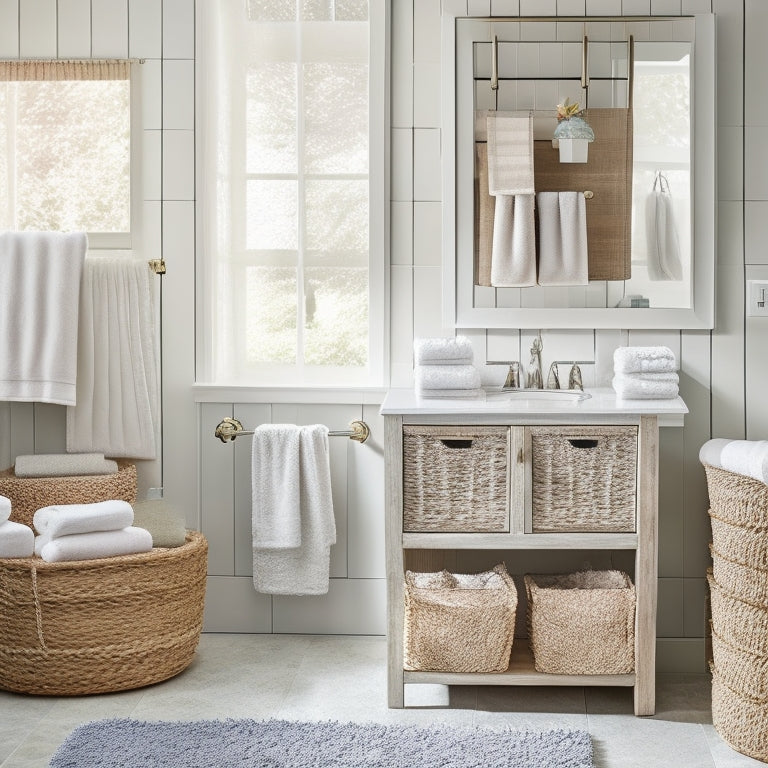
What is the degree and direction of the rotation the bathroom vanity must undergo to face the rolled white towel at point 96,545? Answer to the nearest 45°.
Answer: approximately 90° to its right

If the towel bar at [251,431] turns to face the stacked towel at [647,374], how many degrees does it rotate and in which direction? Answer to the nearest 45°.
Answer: approximately 45° to its left

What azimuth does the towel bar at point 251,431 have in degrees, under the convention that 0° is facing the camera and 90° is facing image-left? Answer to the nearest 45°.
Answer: approximately 0°

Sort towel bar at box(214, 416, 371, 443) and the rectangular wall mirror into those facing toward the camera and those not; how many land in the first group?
2

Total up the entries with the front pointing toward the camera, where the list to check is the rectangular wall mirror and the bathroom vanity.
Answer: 2

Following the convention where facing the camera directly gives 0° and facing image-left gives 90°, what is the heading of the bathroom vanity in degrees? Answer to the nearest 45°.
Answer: approximately 0°

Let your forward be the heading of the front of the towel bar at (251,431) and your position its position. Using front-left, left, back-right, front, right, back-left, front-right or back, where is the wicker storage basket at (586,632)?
front-left
